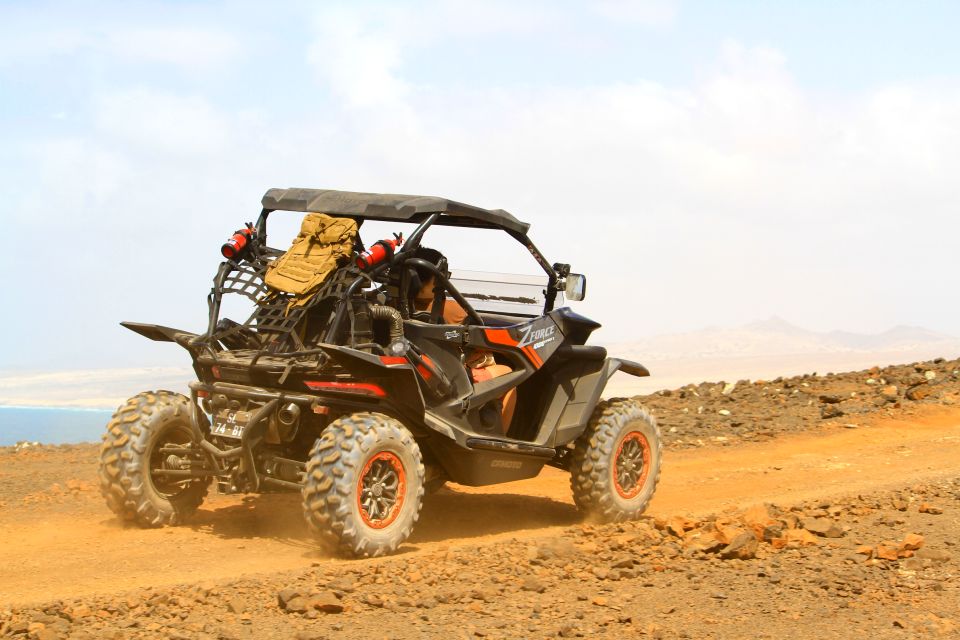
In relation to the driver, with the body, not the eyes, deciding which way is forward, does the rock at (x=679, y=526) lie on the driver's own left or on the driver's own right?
on the driver's own right

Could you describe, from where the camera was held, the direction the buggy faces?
facing away from the viewer and to the right of the viewer

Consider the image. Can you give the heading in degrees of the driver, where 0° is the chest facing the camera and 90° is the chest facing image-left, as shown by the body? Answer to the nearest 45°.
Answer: approximately 225°

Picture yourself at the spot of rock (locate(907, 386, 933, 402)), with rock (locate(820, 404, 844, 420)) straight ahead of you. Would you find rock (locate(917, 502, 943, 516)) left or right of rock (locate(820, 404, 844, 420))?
left

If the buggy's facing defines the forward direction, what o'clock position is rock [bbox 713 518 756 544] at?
The rock is roughly at 2 o'clock from the buggy.

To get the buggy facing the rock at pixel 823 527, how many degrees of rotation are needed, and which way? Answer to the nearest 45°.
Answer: approximately 45° to its right

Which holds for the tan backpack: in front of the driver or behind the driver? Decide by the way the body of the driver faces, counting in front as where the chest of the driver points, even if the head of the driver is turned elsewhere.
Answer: behind

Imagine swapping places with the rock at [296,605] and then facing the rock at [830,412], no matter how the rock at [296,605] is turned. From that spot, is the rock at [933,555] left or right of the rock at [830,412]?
right

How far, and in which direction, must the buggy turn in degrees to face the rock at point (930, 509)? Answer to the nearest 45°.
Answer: approximately 45° to its right

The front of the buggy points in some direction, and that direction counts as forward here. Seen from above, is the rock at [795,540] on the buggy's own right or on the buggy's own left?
on the buggy's own right

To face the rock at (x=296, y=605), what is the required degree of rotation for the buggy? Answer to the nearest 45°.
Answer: approximately 135° to its right

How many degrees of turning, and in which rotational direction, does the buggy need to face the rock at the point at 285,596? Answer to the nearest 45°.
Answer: approximately 135° to its right
